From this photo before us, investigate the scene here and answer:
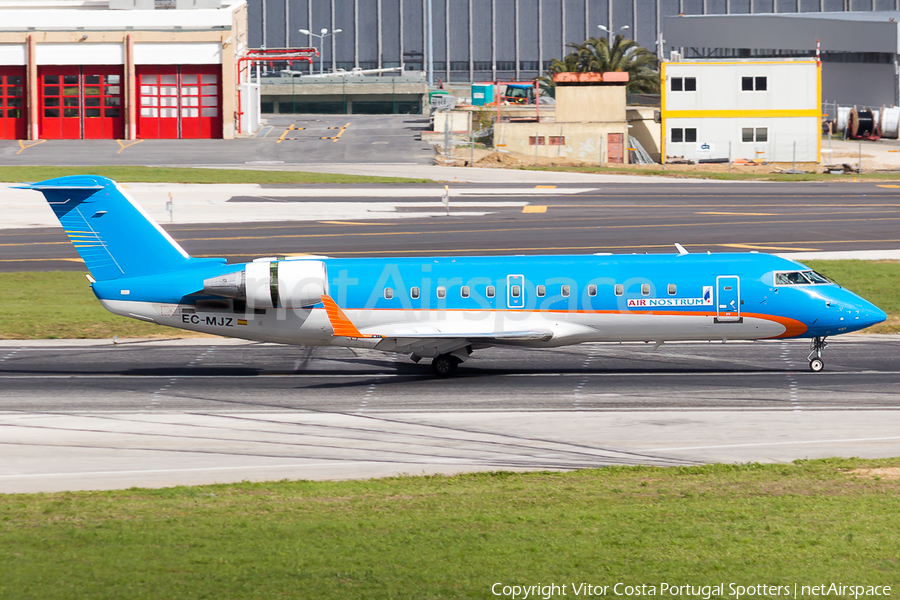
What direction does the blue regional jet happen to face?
to the viewer's right
